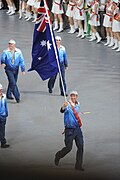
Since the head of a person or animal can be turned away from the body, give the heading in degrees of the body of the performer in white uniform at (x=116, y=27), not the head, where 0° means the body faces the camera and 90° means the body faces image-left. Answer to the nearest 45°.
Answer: approximately 45°

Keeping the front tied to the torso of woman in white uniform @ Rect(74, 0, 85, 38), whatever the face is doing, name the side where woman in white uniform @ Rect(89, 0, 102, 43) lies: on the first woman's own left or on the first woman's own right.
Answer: on the first woman's own left

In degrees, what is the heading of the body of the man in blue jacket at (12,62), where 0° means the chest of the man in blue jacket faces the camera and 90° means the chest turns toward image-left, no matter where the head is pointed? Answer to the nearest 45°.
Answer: approximately 0°

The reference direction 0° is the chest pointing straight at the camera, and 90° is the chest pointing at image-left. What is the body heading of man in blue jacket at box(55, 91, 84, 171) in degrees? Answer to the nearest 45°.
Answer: approximately 315°

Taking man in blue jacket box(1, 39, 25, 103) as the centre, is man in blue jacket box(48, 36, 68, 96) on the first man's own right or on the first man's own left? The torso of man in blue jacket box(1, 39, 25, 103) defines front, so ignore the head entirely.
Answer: on the first man's own left

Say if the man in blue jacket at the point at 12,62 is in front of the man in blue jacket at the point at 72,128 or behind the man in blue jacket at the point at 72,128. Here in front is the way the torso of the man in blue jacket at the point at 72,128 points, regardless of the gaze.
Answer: behind

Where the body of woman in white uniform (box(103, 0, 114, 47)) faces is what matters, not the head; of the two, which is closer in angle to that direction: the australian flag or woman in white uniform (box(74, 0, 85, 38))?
the australian flag
